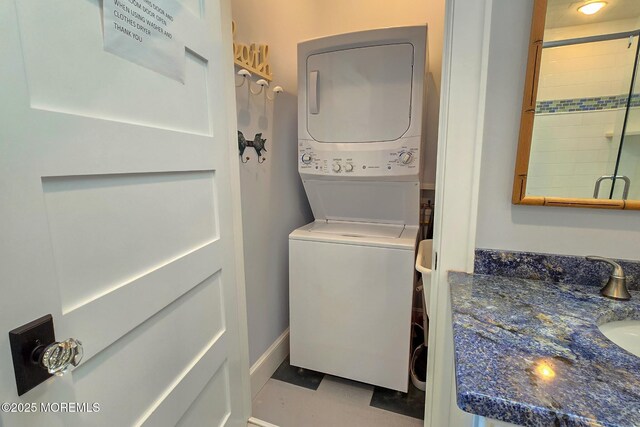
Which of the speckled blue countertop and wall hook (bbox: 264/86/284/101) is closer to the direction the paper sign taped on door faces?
the speckled blue countertop

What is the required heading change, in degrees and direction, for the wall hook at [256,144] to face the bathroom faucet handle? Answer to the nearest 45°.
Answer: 0° — it already faces it

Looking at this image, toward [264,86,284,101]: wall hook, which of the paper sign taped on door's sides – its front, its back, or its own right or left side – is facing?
left

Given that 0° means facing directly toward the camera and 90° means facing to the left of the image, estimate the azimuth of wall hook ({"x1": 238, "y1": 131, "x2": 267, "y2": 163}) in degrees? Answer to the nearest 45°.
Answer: approximately 315°

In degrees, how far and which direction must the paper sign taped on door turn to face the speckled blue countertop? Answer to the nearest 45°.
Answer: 0° — it already faces it

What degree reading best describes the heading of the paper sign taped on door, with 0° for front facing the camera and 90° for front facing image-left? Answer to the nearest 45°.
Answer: approximately 315°

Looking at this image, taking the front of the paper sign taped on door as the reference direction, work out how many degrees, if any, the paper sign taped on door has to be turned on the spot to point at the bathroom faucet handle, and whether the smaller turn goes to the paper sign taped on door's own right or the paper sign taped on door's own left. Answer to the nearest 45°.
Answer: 0° — it already faces it

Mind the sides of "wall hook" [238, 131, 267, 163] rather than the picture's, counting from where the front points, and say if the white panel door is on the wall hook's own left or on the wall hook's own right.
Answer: on the wall hook's own right
